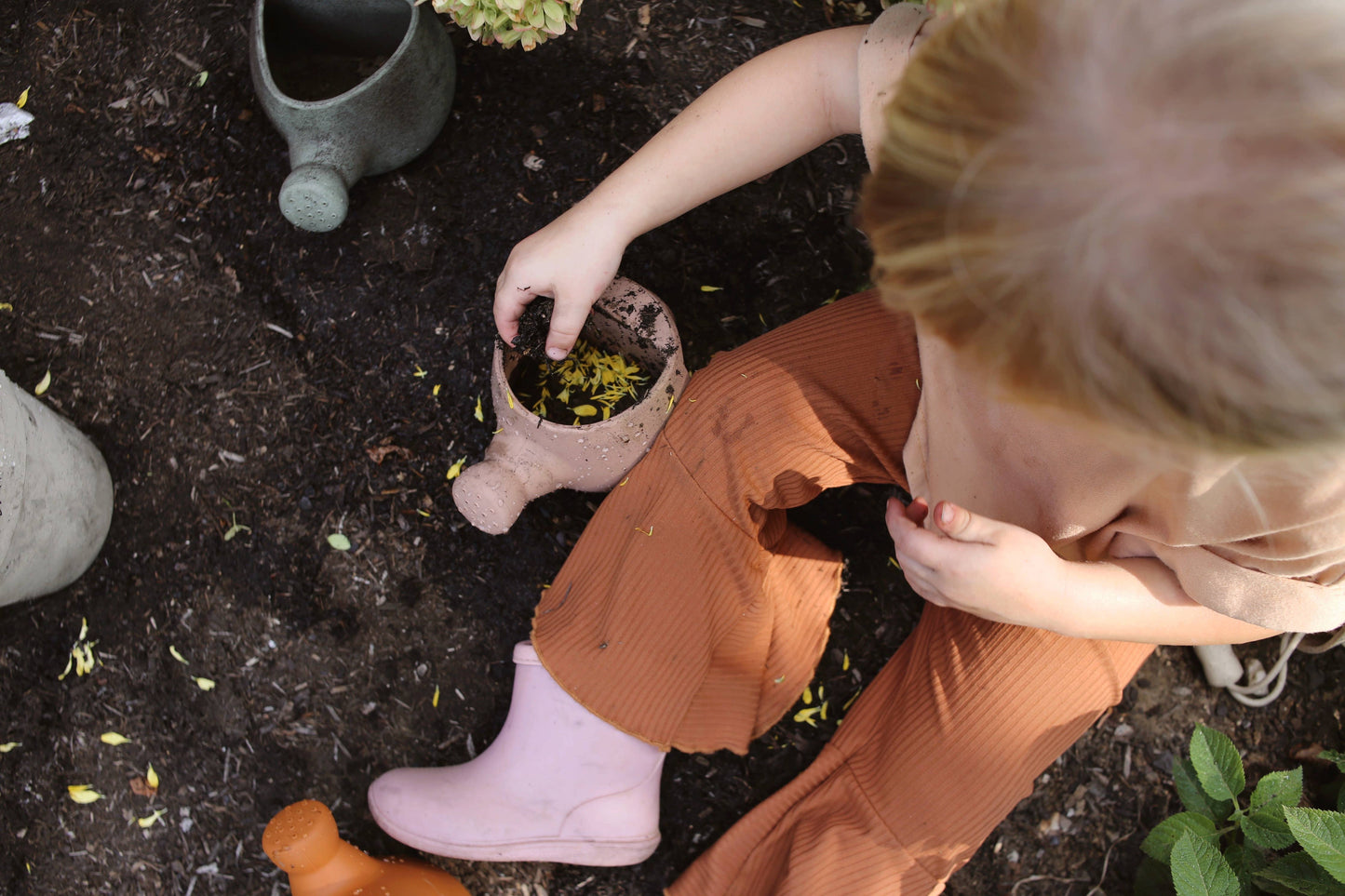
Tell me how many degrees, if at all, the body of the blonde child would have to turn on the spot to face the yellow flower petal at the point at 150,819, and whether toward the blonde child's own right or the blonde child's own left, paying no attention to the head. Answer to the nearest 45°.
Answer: approximately 45° to the blonde child's own right

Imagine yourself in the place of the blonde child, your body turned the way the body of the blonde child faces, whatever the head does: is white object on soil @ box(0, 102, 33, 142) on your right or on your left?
on your right

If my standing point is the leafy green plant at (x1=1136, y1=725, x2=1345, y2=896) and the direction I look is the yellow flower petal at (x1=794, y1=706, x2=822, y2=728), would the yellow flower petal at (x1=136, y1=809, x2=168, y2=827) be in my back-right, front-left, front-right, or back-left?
front-left

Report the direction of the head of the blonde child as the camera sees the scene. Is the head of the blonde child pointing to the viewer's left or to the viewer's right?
to the viewer's left

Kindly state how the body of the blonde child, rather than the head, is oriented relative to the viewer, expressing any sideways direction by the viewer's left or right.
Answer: facing the viewer and to the left of the viewer
